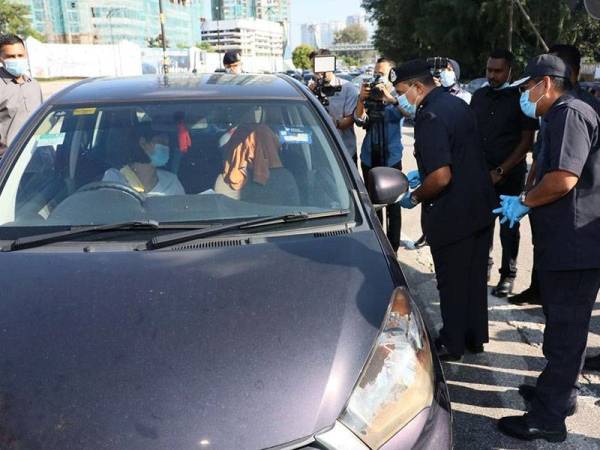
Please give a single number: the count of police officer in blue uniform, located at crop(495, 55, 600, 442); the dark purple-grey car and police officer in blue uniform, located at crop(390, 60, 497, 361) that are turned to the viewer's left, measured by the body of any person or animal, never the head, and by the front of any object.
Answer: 2

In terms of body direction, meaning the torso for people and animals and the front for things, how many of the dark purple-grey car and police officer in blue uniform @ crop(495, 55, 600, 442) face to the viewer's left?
1

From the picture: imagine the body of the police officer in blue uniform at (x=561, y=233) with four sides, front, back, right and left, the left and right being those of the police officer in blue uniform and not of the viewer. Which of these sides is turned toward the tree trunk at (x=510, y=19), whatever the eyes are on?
right

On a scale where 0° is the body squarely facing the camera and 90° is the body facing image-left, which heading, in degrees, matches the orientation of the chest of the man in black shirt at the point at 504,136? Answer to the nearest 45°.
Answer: approximately 45°

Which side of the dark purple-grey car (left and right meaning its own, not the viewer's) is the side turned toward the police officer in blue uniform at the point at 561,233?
left

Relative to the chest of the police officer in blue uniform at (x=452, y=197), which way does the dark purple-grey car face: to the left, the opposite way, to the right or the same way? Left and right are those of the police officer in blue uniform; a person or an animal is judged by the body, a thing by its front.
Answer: to the left

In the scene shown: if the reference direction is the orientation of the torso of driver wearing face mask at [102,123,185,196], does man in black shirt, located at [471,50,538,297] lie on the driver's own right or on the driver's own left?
on the driver's own left

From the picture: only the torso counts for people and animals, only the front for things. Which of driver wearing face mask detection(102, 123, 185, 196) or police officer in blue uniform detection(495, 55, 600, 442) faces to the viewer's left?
the police officer in blue uniform

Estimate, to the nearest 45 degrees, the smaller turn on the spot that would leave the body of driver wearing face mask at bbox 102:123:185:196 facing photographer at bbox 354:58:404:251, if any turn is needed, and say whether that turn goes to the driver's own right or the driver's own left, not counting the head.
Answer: approximately 90° to the driver's own left

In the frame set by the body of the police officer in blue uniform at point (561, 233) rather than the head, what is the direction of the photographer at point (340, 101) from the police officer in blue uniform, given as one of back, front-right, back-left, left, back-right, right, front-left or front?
front-right

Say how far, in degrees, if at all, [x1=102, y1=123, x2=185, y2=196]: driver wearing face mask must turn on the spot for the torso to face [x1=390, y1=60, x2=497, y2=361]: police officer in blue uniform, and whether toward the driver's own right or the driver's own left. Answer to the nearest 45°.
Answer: approximately 45° to the driver's own left

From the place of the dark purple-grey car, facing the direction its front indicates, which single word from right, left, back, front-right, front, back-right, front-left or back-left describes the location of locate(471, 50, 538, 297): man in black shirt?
back-left

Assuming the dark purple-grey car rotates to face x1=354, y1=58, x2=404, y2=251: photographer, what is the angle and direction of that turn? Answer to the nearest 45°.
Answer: approximately 135° to its left

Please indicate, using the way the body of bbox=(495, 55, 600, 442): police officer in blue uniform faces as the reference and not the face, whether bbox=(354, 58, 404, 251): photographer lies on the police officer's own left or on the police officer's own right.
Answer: on the police officer's own right

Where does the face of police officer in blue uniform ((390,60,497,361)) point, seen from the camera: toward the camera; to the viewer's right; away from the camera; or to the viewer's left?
to the viewer's left

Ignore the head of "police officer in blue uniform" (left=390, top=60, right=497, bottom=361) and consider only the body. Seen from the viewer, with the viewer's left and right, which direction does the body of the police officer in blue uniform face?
facing to the left of the viewer

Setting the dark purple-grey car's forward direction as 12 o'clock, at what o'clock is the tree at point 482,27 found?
The tree is roughly at 7 o'clock from the dark purple-grey car.

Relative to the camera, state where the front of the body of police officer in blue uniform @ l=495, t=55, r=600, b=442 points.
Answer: to the viewer's left

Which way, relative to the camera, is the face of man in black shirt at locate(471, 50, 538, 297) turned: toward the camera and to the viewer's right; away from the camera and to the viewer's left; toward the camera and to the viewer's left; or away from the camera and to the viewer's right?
toward the camera and to the viewer's left
